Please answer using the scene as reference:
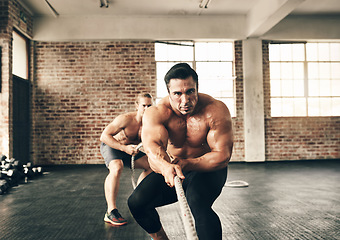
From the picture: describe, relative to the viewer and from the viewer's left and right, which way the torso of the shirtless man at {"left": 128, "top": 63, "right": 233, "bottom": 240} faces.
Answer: facing the viewer

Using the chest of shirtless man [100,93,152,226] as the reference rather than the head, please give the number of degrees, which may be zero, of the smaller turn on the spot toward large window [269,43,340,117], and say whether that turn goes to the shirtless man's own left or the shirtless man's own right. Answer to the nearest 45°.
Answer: approximately 90° to the shirtless man's own left

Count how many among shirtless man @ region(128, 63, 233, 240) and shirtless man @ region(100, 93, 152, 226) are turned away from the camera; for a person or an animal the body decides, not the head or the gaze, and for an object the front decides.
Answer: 0

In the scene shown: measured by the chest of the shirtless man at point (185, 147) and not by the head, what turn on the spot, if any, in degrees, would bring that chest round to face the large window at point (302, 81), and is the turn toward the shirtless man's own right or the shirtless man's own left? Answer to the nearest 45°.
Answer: approximately 135° to the shirtless man's own left

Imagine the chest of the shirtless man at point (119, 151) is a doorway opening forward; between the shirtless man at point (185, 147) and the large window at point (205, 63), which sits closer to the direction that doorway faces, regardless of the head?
the shirtless man

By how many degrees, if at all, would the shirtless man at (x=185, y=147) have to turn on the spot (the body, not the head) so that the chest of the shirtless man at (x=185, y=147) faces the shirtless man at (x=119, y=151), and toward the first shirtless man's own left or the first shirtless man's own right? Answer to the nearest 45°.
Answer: approximately 135° to the first shirtless man's own right

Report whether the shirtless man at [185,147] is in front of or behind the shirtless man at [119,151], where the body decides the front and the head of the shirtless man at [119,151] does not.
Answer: in front

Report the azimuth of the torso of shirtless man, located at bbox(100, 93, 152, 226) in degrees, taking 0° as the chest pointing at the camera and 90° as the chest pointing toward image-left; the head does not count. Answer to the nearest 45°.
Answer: approximately 315°
